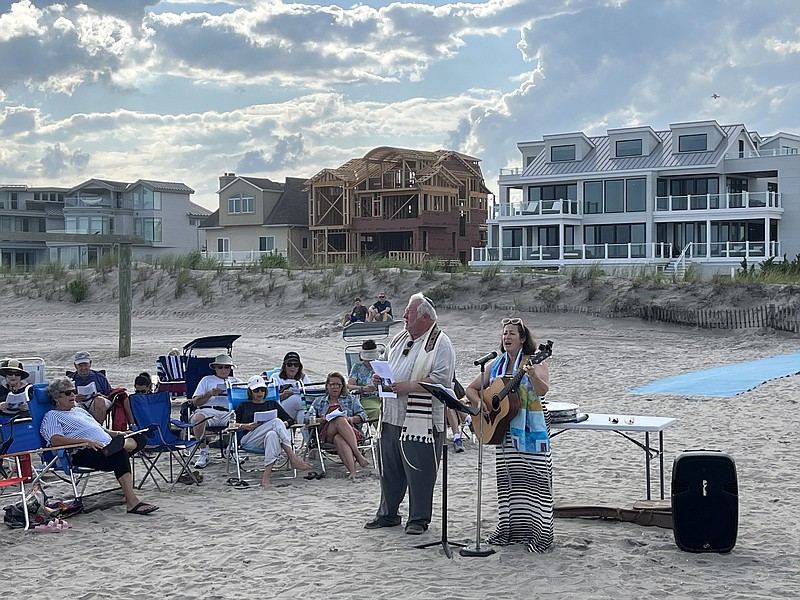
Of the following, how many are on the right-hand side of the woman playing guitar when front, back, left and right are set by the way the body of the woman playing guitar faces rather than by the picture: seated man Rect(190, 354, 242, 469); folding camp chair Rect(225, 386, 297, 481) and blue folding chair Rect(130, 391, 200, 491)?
3

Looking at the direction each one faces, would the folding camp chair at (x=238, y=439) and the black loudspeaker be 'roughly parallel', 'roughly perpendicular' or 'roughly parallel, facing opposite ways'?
roughly parallel

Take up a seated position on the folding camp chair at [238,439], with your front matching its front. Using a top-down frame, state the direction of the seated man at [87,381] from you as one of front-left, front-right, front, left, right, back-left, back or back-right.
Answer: back

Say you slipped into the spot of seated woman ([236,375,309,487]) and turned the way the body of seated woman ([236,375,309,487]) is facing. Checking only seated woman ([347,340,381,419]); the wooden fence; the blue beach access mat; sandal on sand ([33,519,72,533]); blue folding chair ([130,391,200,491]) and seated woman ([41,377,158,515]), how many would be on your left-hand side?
3

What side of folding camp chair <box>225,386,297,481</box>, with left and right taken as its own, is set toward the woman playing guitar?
front

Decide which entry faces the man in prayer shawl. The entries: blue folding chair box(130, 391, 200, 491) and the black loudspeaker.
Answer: the blue folding chair

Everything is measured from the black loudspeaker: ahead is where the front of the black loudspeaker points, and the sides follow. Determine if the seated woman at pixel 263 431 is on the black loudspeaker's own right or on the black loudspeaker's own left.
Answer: on the black loudspeaker's own right

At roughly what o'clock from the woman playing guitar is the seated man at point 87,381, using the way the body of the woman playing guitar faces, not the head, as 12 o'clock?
The seated man is roughly at 3 o'clock from the woman playing guitar.

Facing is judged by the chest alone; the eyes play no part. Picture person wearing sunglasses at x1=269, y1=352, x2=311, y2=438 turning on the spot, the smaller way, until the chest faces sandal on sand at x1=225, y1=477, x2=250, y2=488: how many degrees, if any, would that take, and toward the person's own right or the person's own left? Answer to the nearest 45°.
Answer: approximately 45° to the person's own right

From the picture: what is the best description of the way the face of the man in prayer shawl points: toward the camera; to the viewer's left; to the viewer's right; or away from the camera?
to the viewer's left

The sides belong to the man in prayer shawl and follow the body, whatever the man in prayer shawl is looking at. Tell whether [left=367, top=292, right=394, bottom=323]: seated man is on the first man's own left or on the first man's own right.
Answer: on the first man's own right

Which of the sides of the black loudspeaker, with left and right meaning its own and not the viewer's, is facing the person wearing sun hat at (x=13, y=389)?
right
